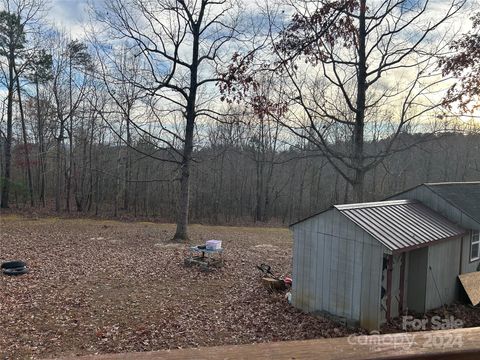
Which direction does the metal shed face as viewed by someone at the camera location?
facing the viewer and to the right of the viewer

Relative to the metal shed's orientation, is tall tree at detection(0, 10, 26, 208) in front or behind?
behind

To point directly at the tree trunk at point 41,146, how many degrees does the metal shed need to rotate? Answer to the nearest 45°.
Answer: approximately 180°
